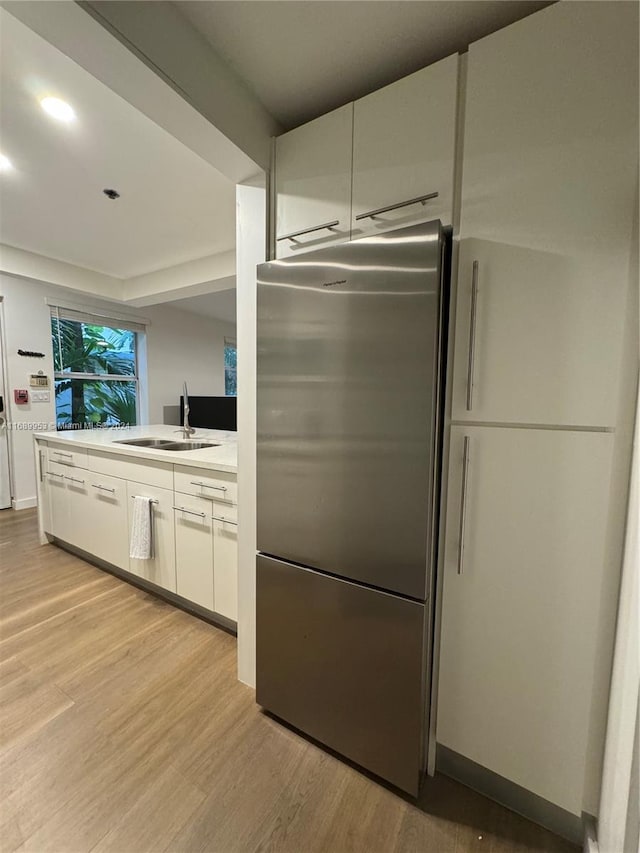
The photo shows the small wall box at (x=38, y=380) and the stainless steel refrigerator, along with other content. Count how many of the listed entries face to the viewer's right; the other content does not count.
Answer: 0

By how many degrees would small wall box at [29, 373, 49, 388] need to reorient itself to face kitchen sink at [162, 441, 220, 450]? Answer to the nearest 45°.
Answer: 0° — it already faces it

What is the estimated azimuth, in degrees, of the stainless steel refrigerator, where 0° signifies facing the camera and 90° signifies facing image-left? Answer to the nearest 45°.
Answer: approximately 45°

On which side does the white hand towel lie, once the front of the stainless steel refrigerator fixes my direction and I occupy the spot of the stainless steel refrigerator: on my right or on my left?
on my right

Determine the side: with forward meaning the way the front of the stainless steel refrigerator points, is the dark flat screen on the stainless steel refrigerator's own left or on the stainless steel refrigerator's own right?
on the stainless steel refrigerator's own right

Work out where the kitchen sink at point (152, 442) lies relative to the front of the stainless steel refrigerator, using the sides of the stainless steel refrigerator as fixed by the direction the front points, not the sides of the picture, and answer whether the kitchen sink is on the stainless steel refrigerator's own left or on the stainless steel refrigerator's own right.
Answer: on the stainless steel refrigerator's own right

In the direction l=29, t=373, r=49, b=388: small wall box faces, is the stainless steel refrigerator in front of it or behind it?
in front

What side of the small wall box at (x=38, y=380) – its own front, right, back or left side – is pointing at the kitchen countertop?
front

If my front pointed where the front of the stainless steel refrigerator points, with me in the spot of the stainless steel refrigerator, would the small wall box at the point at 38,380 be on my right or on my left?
on my right

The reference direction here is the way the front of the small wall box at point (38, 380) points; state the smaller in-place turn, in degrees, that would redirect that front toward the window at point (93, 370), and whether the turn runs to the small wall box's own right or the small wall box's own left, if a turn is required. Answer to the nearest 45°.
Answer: approximately 135° to the small wall box's own left

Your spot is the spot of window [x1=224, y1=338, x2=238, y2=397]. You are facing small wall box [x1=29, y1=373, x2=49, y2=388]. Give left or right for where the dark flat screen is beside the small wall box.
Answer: left

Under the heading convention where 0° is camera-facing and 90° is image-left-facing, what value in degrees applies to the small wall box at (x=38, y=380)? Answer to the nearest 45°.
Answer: approximately 0°

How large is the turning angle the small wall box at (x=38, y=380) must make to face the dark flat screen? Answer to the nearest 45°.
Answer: approximately 90° to its left

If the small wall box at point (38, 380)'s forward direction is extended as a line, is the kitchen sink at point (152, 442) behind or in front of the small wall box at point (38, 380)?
in front
